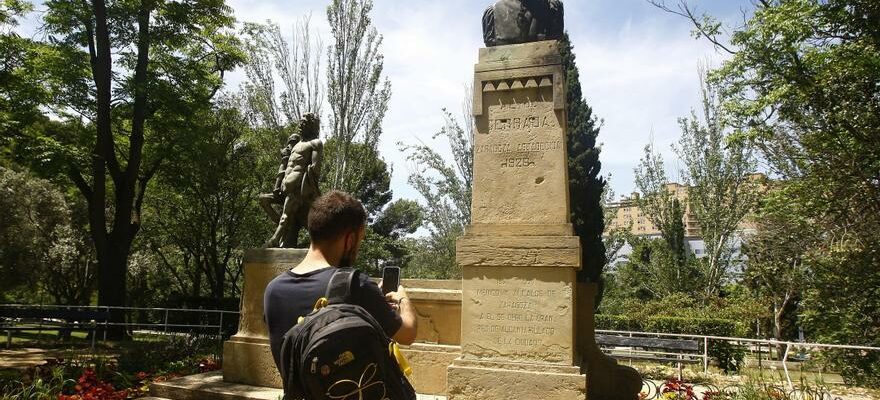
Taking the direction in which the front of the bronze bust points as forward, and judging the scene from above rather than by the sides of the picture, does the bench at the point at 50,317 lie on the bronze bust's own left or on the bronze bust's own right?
on the bronze bust's own right

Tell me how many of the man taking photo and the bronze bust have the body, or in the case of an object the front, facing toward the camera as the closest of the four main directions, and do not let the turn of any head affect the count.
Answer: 1

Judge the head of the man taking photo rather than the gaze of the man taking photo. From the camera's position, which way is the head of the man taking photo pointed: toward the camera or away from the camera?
away from the camera

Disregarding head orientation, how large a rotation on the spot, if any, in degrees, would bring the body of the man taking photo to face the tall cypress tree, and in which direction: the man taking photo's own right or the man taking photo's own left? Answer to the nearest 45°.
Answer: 0° — they already face it

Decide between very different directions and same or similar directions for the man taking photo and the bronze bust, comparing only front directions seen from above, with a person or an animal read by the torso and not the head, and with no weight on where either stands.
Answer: very different directions

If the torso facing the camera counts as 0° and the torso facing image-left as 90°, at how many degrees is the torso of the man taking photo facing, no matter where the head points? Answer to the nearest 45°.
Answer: approximately 225°

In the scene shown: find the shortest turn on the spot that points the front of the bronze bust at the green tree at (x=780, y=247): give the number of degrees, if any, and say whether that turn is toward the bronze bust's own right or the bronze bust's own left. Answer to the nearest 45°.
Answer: approximately 135° to the bronze bust's own left

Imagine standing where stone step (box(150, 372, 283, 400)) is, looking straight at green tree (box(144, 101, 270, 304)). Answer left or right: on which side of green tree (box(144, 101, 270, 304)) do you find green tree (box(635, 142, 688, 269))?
right
